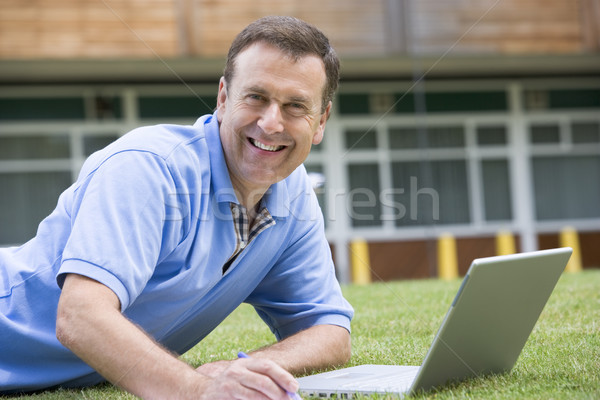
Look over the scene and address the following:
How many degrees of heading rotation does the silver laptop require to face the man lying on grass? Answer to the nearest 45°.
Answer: approximately 45° to its left

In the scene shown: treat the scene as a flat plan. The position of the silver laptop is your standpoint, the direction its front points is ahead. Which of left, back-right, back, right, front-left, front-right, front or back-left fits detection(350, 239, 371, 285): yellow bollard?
front-right

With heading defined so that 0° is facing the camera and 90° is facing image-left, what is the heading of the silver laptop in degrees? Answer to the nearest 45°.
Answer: approximately 135°

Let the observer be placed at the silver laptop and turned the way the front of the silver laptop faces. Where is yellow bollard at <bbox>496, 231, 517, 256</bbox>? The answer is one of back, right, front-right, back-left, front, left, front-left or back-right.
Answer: front-right
